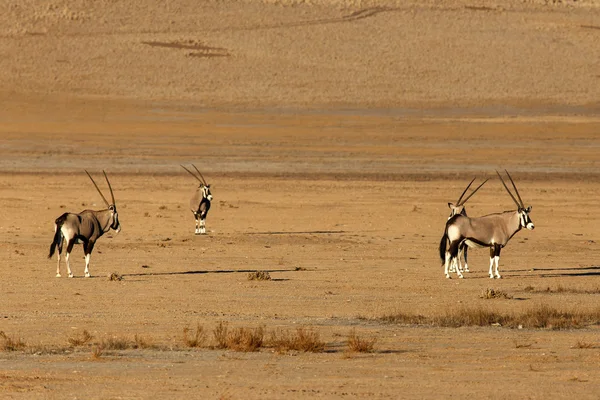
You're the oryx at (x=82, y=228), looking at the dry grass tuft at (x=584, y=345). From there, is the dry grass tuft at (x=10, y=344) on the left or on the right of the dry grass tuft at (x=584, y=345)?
right

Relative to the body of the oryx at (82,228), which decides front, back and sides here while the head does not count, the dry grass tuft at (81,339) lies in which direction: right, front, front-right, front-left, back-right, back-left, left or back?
back-right

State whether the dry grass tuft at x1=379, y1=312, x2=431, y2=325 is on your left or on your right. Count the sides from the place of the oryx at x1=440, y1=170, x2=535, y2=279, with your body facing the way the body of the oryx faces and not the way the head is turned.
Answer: on your right

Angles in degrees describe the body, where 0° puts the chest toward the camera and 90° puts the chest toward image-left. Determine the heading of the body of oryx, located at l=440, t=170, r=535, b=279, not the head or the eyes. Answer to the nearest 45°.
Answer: approximately 270°

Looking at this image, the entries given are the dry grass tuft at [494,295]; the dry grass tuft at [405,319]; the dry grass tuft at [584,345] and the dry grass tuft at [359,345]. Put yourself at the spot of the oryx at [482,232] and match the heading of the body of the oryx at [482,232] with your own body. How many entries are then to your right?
4

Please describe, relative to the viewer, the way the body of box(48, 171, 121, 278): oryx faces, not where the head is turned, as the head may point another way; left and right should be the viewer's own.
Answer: facing away from the viewer and to the right of the viewer

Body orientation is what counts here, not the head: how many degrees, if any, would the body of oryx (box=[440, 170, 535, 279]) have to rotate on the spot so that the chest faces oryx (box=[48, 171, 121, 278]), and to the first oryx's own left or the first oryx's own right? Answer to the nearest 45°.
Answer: approximately 180°

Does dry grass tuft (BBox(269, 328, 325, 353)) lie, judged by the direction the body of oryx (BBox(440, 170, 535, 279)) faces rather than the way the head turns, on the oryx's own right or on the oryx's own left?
on the oryx's own right

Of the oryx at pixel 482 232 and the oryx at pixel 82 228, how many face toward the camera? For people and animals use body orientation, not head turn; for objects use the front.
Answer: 0
